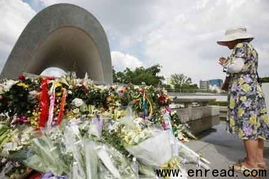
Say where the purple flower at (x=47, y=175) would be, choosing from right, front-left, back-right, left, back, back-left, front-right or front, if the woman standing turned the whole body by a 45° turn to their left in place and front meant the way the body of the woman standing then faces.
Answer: front

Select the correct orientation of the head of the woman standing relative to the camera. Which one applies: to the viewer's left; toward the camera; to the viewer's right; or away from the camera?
to the viewer's left

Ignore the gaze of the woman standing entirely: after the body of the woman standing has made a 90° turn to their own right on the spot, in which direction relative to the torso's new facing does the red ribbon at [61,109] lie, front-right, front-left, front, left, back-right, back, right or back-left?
back-left

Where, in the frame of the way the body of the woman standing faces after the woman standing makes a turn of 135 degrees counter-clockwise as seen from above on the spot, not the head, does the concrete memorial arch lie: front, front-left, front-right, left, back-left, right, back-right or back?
back

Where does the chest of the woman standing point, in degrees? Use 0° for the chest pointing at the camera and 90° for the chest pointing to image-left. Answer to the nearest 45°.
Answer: approximately 90°

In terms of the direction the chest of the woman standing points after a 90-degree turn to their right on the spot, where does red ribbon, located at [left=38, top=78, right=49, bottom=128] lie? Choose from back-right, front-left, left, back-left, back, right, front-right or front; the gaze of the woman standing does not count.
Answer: back-left

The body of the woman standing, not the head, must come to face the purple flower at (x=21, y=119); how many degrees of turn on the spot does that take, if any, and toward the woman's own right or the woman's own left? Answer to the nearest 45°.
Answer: approximately 45° to the woman's own left
